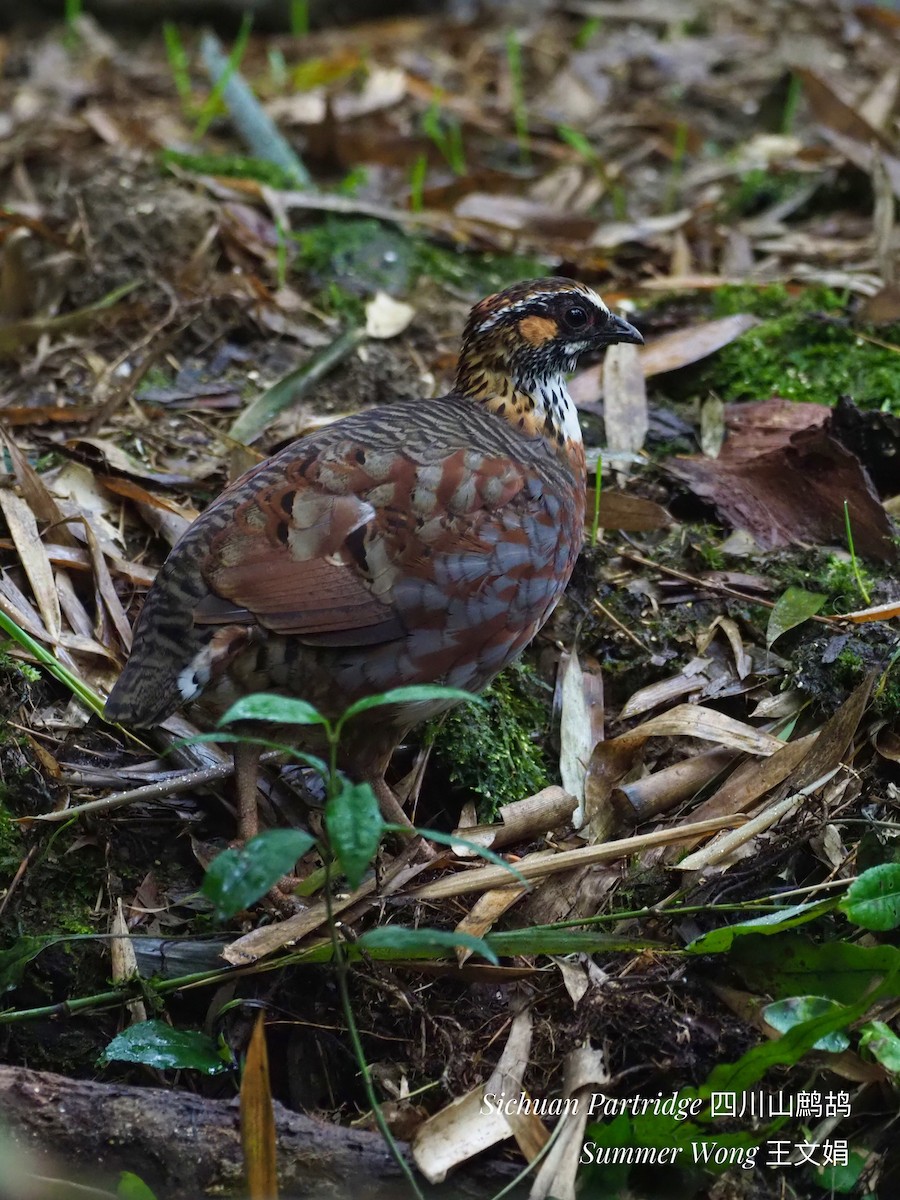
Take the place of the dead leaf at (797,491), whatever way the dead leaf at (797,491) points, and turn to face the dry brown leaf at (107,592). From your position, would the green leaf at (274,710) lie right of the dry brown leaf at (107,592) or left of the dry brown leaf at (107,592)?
left

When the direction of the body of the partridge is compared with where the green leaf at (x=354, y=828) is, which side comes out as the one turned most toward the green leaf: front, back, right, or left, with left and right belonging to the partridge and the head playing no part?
right

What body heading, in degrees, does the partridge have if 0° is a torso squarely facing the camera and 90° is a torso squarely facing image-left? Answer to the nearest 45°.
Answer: approximately 270°

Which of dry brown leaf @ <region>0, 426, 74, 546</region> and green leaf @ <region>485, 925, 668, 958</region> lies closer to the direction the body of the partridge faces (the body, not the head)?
the green leaf

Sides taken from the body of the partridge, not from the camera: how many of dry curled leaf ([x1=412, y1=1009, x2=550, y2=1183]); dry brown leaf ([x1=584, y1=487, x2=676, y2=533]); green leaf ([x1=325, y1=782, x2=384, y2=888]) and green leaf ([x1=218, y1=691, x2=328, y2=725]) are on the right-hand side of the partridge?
3

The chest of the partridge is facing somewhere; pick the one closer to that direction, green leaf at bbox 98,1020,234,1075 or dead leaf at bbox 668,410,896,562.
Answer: the dead leaf

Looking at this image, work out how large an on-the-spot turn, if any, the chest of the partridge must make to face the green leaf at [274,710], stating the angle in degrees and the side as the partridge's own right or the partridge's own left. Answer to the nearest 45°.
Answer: approximately 90° to the partridge's own right

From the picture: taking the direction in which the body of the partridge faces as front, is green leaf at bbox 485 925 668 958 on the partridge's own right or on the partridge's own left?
on the partridge's own right

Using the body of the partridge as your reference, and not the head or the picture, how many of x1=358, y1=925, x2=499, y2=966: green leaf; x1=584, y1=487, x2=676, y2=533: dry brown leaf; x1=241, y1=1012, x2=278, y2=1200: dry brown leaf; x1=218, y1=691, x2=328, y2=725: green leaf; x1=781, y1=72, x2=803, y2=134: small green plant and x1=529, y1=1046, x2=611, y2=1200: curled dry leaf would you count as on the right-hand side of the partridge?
4

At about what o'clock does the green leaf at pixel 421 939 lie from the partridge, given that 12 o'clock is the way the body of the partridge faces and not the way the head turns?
The green leaf is roughly at 3 o'clock from the partridge.

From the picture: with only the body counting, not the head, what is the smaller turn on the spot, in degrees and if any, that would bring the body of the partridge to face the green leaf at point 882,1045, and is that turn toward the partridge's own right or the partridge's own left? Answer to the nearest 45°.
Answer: approximately 45° to the partridge's own right

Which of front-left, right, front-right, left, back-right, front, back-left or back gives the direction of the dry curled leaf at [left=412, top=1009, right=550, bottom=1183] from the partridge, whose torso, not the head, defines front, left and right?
right

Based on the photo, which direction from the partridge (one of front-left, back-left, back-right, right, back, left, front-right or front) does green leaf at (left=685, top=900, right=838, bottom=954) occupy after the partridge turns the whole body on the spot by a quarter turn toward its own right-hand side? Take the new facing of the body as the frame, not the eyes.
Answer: front-left

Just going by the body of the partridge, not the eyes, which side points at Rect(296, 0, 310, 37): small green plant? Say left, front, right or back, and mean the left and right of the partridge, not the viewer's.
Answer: left
